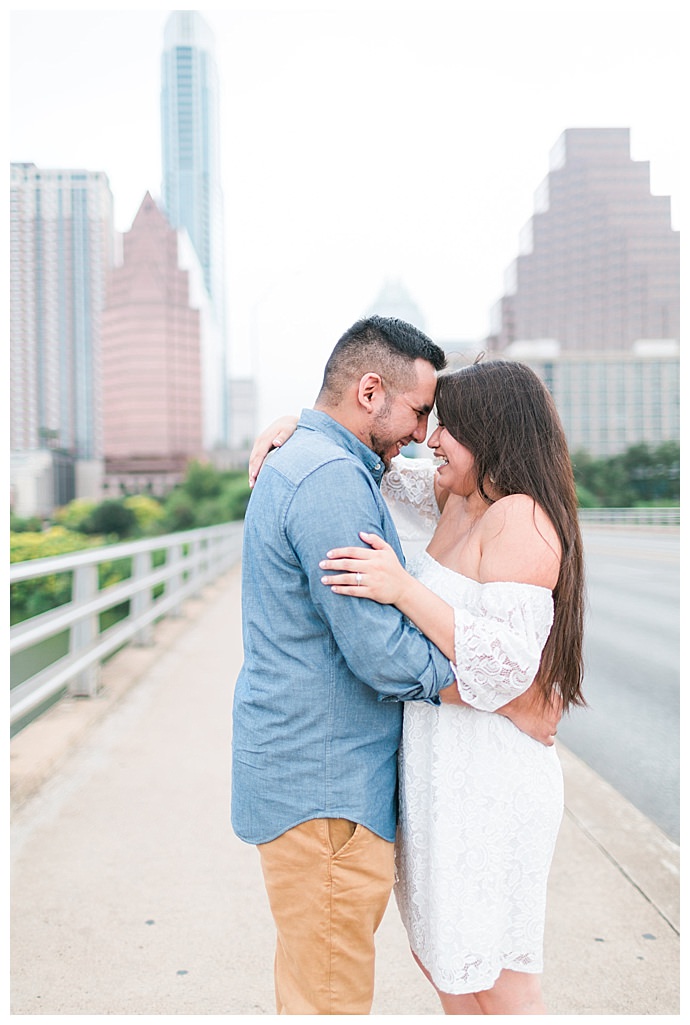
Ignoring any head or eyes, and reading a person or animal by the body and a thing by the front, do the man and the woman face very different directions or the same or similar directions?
very different directions

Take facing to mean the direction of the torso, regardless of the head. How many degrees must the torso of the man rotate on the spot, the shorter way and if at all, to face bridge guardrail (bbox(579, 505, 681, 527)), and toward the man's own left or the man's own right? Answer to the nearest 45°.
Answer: approximately 90° to the man's own left

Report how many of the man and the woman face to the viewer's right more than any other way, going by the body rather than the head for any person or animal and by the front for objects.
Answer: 1

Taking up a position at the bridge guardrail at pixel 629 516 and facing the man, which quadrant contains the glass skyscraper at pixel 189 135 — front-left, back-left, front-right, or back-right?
back-right

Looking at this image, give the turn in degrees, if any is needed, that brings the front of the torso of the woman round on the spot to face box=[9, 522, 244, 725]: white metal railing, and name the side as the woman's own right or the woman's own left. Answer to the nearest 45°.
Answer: approximately 45° to the woman's own right

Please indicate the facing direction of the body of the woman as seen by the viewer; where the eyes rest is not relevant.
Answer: to the viewer's left

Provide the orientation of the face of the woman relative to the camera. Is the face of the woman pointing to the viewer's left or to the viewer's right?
to the viewer's left

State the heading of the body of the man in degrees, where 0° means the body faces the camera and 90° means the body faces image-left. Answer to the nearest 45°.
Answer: approximately 270°
